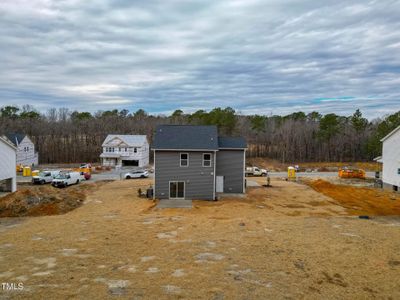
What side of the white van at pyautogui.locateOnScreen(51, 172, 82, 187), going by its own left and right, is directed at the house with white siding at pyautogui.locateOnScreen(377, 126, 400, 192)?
left

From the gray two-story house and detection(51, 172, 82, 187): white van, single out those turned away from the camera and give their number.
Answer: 1

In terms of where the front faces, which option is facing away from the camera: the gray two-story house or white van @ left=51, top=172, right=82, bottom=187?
the gray two-story house

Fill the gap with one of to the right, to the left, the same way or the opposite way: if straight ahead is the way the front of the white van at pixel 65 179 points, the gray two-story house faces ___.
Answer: the opposite way

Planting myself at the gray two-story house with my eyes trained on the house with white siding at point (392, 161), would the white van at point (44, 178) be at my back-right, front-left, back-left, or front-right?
back-left

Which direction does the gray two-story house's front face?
away from the camera

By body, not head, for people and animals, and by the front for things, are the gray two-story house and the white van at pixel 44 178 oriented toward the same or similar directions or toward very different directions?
very different directions
